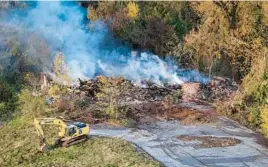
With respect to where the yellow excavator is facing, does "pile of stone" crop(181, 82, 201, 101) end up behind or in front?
behind

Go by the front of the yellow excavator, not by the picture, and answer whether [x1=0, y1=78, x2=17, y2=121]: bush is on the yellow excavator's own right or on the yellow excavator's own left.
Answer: on the yellow excavator's own right

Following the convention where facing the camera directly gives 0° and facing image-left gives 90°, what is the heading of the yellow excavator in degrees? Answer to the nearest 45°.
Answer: approximately 45°

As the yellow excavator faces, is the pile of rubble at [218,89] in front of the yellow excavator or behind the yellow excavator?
behind

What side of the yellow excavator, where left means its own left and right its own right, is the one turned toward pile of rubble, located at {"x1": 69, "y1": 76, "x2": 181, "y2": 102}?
back
